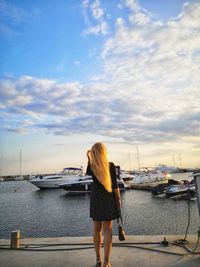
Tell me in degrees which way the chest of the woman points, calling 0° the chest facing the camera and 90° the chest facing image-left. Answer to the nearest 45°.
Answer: approximately 180°

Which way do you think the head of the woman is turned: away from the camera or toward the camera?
away from the camera
